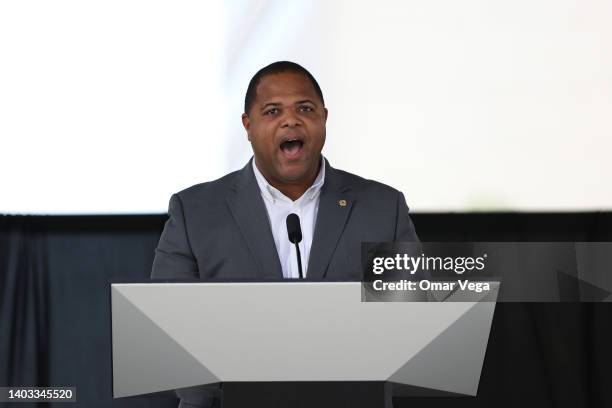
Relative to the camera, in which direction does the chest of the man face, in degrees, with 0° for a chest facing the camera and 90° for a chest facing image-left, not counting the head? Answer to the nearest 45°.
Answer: approximately 0°

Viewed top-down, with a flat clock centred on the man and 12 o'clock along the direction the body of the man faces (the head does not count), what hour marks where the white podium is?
The white podium is roughly at 12 o'clock from the man.
